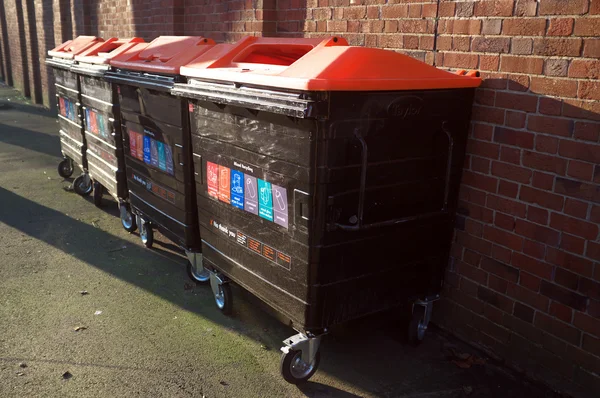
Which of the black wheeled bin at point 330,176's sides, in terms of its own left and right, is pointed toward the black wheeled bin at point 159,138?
right

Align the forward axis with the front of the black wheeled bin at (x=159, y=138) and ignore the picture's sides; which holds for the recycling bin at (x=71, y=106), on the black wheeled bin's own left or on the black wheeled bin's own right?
on the black wheeled bin's own right

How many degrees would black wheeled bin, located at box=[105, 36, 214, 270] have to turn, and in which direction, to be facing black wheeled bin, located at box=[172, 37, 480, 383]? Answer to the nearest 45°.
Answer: approximately 90° to its left

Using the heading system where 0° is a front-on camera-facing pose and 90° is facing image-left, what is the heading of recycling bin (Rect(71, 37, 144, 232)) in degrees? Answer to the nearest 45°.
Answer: approximately 45°

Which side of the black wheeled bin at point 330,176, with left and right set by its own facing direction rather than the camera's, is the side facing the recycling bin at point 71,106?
right

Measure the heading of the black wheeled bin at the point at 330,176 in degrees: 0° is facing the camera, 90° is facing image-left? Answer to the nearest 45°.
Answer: approximately 45°

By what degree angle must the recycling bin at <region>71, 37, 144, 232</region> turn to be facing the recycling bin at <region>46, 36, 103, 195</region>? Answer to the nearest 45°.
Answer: approximately 135° to its right

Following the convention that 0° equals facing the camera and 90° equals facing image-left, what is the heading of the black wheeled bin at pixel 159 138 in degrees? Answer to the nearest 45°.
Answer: approximately 45°

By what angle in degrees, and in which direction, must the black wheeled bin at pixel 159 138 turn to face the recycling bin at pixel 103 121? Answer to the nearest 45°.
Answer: approximately 135° to its right
